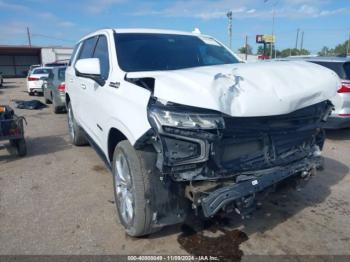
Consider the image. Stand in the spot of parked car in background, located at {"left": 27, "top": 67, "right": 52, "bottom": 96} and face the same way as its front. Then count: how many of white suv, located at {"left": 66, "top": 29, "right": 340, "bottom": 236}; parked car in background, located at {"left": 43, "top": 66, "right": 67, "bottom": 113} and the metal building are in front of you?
1

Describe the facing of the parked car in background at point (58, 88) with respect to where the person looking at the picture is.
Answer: facing away from the viewer and to the left of the viewer

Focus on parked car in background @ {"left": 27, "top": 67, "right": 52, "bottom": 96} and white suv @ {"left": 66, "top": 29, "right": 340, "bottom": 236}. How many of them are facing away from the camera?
1

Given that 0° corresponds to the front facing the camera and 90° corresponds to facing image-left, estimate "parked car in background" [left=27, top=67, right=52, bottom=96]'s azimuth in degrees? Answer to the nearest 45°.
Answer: approximately 180°

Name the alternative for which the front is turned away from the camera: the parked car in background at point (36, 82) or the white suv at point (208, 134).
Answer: the parked car in background

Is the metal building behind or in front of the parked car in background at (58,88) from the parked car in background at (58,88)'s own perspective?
in front

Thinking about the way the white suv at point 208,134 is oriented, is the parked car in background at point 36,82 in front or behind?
behind

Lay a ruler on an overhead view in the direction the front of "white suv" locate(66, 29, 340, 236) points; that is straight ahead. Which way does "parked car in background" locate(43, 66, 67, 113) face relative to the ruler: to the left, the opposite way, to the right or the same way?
the opposite way

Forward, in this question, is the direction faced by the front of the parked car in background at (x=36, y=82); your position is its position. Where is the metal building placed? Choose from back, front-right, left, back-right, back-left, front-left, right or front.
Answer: front

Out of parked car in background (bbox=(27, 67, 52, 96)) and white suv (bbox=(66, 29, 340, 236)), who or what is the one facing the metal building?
the parked car in background

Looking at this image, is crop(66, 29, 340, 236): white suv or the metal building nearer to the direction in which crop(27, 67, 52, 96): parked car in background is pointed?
the metal building

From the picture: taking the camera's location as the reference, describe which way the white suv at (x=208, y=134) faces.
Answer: facing the viewer and to the right of the viewer
